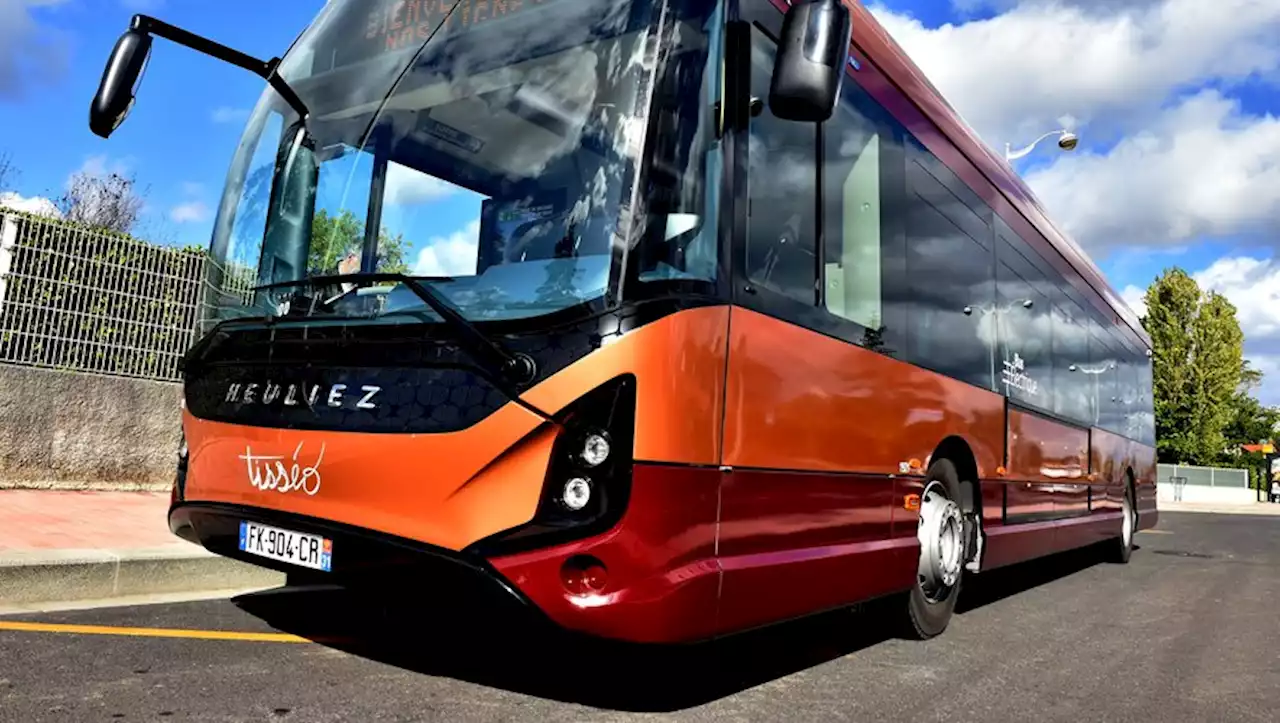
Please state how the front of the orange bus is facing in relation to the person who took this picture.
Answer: facing the viewer and to the left of the viewer

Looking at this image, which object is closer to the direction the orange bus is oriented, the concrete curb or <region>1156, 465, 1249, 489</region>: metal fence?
the concrete curb

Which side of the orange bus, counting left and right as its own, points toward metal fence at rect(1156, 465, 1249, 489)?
back

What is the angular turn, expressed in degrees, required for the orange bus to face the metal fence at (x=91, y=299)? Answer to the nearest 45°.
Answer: approximately 90° to its right
